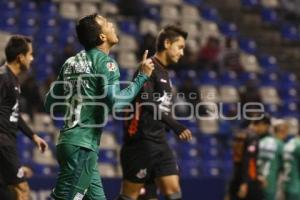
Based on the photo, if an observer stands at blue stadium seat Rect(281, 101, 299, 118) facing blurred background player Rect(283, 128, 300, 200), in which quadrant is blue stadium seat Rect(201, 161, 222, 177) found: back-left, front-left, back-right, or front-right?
front-right

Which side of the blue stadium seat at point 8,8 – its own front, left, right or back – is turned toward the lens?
front

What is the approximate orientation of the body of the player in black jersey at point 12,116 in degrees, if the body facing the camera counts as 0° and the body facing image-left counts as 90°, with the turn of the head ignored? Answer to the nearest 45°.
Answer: approximately 270°

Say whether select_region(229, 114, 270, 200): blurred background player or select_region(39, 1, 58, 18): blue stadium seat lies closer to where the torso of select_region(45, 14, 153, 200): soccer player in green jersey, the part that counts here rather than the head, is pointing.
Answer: the blurred background player

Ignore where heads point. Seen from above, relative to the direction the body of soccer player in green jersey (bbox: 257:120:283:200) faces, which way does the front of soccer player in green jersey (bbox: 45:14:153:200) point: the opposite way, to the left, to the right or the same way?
the same way

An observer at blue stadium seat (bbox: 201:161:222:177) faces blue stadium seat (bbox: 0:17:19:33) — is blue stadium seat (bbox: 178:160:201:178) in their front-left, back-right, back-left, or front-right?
front-left
